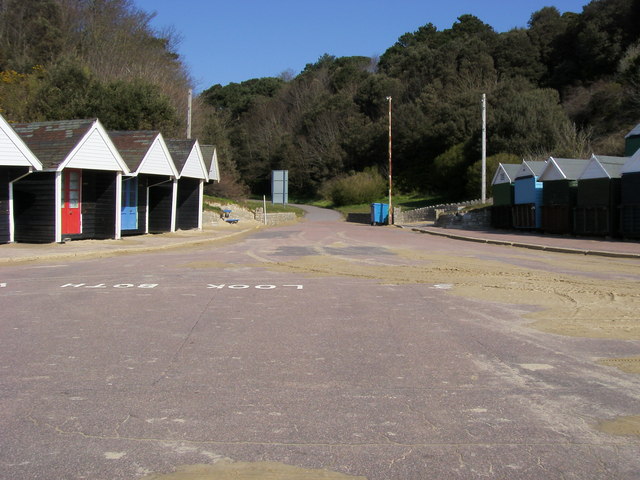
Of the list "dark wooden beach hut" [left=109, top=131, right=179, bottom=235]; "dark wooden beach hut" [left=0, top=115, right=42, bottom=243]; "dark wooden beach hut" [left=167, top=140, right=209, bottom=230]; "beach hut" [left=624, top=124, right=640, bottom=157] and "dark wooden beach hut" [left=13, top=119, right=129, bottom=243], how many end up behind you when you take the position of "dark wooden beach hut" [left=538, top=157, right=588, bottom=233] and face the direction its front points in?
1

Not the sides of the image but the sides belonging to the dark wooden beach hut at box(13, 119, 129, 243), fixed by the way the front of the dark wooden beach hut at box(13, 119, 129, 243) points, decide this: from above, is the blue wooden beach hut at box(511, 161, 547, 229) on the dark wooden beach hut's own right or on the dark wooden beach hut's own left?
on the dark wooden beach hut's own left

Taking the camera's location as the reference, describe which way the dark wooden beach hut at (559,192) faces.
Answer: facing the viewer and to the left of the viewer

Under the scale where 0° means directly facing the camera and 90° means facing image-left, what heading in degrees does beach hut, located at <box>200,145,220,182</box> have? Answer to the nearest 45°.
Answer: approximately 315°

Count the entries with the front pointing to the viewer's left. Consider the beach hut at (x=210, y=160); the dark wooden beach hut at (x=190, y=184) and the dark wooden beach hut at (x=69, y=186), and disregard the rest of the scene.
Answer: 0

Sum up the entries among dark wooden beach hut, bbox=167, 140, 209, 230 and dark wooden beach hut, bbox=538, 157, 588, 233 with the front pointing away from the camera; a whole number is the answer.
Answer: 0

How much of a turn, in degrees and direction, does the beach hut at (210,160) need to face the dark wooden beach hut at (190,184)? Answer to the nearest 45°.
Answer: approximately 45° to its right

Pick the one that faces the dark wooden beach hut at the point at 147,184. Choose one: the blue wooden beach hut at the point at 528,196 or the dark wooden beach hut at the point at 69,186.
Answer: the blue wooden beach hut at the point at 528,196

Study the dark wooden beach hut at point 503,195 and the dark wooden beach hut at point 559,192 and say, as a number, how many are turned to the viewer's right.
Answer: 0

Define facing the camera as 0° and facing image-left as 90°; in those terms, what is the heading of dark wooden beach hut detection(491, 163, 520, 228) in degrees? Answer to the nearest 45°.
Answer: approximately 45°

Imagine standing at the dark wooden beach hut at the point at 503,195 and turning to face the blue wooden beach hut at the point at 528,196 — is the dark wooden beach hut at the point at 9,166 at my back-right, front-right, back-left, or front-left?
front-right

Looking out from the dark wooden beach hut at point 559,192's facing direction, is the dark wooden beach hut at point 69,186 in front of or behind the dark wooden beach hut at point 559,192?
in front

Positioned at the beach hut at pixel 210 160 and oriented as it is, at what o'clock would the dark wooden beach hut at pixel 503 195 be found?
The dark wooden beach hut is roughly at 11 o'clock from the beach hut.

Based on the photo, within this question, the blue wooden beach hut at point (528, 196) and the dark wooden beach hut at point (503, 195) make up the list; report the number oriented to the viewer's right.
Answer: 0

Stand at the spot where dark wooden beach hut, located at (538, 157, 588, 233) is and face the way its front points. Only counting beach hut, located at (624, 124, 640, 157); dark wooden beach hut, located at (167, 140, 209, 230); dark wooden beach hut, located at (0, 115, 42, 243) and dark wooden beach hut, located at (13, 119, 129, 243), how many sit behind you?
1
